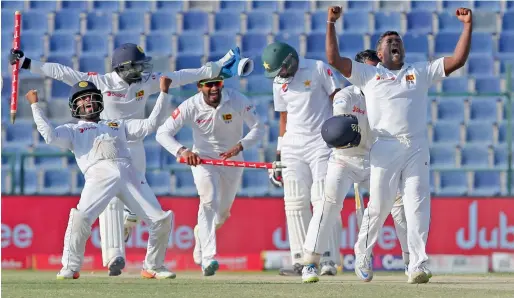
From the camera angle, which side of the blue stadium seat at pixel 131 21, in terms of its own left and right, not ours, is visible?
front

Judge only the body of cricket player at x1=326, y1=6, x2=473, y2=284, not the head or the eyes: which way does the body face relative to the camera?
toward the camera

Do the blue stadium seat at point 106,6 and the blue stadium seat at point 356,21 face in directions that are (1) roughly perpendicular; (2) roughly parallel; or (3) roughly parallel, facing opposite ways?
roughly parallel

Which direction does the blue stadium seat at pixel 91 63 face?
toward the camera

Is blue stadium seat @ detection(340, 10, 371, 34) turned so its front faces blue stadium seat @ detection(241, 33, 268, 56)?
no

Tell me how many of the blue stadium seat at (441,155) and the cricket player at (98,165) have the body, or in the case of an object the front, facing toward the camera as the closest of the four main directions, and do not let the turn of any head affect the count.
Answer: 2

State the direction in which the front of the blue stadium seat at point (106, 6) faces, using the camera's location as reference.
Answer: facing the viewer

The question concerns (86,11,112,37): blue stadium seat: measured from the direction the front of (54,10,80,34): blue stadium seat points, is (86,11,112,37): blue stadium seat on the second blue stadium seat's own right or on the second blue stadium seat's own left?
on the second blue stadium seat's own left

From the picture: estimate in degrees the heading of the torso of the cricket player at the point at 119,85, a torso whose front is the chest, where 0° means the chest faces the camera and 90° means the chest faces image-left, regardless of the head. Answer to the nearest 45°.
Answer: approximately 0°

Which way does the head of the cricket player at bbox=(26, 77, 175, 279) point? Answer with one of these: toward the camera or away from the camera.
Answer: toward the camera

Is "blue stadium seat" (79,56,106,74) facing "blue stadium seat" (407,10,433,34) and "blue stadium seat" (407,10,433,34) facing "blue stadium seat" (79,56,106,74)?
no

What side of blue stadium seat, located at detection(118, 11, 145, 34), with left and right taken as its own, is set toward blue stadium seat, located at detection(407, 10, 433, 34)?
left

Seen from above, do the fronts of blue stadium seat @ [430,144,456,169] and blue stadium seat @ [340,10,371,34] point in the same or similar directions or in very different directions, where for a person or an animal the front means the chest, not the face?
same or similar directions

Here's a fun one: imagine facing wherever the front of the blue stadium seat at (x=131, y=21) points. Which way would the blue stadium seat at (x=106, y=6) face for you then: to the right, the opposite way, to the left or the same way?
the same way

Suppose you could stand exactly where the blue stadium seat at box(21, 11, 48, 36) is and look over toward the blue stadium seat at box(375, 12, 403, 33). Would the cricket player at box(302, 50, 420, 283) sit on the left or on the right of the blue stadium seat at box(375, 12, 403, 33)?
right
